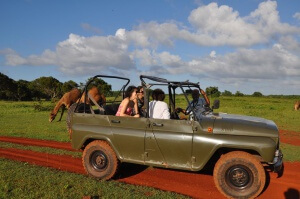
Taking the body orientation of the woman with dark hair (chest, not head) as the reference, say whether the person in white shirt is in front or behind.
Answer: in front

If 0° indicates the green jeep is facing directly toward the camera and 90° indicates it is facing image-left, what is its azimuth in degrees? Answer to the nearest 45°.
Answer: approximately 270°

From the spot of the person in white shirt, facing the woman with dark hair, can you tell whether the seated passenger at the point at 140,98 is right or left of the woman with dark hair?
right

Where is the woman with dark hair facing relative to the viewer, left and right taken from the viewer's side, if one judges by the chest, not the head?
facing to the right of the viewer

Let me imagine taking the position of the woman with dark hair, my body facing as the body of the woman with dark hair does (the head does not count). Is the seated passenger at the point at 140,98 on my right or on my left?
on my left
